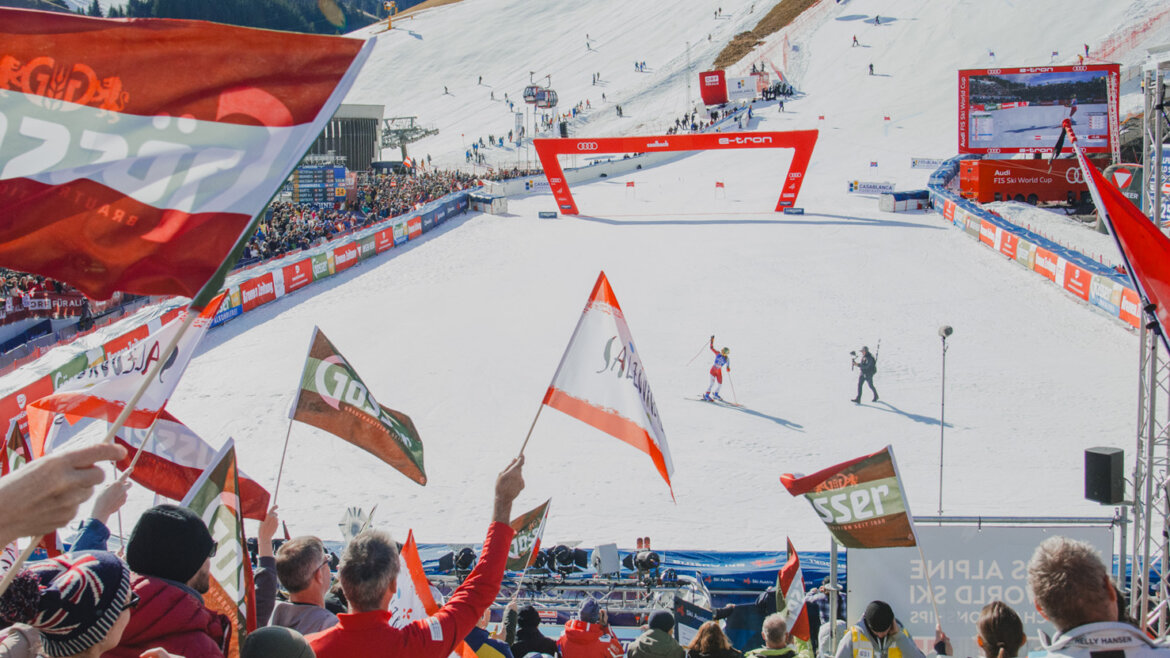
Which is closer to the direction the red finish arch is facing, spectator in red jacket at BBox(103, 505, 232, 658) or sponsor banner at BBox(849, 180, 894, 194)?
the spectator in red jacket

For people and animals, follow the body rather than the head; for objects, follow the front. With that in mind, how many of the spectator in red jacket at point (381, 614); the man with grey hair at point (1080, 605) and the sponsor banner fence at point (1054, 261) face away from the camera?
2

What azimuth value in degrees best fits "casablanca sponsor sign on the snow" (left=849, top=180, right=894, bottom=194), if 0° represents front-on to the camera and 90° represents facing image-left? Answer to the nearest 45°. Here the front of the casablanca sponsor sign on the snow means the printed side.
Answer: approximately 0°

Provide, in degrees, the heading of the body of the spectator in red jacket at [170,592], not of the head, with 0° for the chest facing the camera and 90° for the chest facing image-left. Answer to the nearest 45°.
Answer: approximately 225°

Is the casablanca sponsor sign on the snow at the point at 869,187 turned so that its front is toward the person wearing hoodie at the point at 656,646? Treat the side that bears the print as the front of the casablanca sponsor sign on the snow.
yes

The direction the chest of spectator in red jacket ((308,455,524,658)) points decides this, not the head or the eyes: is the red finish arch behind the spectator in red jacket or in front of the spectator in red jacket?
in front

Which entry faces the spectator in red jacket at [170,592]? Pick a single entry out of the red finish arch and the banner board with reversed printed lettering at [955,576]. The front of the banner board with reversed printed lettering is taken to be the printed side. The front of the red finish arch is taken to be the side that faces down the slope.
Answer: the red finish arch

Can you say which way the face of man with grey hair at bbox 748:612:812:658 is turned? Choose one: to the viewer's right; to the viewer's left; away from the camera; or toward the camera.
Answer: away from the camera

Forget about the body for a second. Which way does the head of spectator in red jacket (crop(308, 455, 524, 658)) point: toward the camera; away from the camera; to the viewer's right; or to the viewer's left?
away from the camera

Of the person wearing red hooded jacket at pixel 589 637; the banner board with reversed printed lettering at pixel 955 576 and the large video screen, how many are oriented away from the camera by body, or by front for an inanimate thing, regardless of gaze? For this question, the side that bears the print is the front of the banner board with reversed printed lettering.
2

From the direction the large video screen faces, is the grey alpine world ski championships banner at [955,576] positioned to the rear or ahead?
ahead

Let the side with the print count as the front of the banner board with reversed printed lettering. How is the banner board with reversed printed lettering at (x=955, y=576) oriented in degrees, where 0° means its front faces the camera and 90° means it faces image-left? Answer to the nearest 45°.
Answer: approximately 180°
